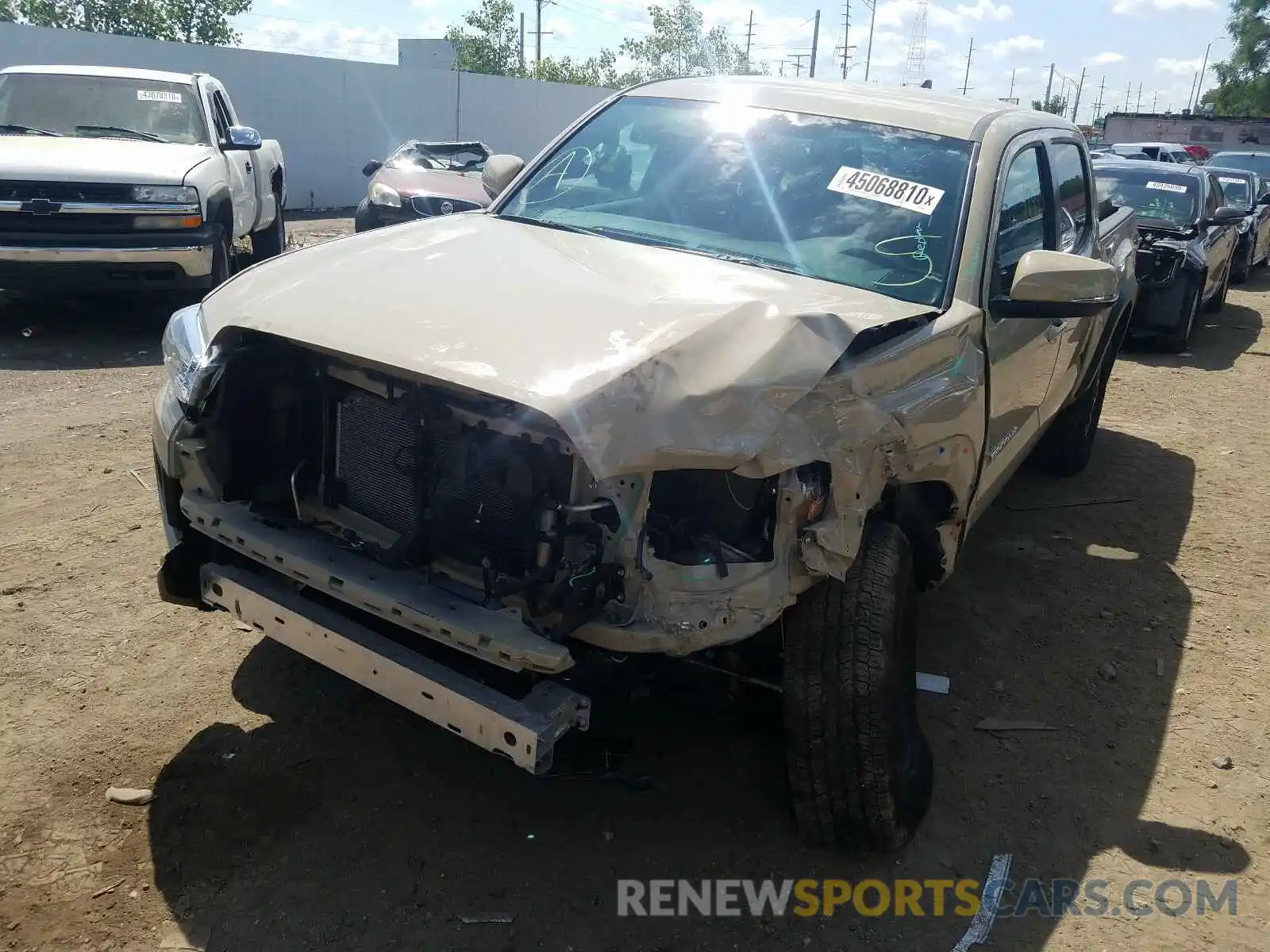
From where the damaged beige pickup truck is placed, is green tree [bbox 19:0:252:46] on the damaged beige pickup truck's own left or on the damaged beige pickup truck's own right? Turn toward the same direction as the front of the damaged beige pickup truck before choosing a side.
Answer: on the damaged beige pickup truck's own right

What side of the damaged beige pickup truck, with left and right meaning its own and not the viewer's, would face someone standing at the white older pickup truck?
right

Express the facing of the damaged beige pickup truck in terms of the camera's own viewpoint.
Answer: facing the viewer and to the left of the viewer
